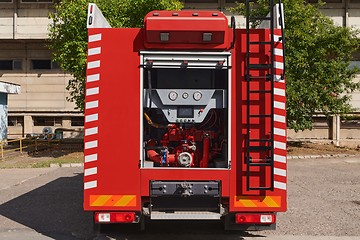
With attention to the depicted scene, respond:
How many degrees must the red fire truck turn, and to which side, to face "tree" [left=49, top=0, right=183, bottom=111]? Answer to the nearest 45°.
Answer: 0° — it already faces it

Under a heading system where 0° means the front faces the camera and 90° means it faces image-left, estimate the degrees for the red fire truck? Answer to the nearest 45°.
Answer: approximately 180°

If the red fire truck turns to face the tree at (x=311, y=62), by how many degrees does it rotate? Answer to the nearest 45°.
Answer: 0° — it already faces it
